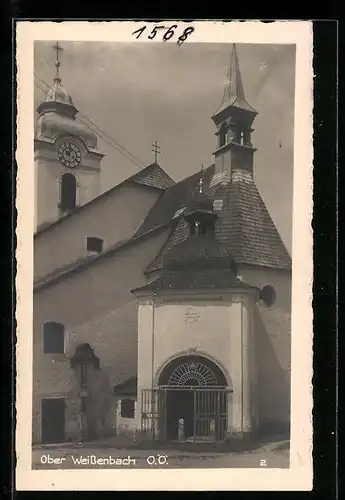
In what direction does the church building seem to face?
toward the camera
